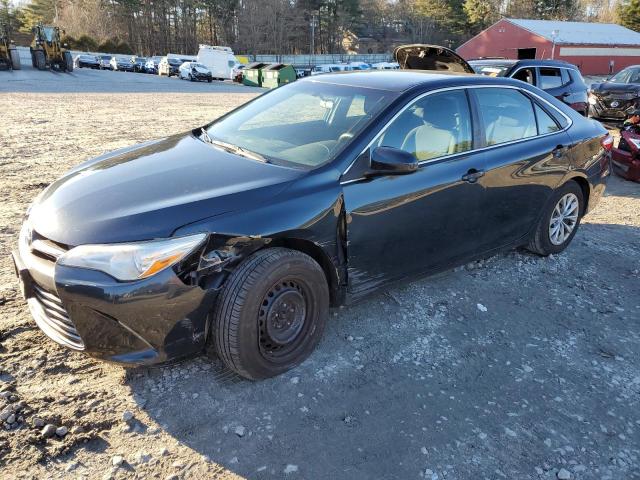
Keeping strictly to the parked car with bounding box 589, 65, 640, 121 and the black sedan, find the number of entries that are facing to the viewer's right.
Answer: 0

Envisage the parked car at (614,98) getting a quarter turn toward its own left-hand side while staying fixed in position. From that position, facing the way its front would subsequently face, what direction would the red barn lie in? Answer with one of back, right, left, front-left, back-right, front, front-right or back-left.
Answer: back-left

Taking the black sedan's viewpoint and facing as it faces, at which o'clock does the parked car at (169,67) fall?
The parked car is roughly at 4 o'clock from the black sedan.

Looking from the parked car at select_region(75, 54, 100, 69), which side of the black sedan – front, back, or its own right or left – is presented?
right

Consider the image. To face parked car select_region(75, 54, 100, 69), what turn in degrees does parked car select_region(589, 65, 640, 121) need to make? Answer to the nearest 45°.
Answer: approximately 90° to its right

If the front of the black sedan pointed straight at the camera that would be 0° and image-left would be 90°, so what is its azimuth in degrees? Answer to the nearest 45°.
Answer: approximately 45°

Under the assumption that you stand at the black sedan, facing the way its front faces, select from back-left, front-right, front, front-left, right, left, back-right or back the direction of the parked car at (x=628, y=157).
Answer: back

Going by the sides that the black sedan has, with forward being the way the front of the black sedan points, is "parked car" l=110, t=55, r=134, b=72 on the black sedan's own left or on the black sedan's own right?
on the black sedan's own right

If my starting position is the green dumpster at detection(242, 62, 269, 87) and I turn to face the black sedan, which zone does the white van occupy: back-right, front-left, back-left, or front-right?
back-right

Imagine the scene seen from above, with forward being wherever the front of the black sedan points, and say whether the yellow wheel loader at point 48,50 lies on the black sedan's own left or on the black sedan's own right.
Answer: on the black sedan's own right

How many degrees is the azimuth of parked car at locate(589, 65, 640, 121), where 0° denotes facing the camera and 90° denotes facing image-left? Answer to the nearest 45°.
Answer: approximately 45°
